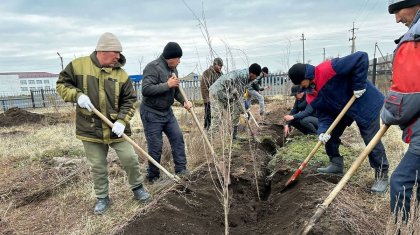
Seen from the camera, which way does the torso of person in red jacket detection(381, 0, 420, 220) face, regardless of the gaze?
to the viewer's left

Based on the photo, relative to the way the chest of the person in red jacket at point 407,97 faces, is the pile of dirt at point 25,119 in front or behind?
in front

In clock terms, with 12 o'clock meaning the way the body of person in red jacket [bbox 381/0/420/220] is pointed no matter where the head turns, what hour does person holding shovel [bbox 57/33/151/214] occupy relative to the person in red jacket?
The person holding shovel is roughly at 12 o'clock from the person in red jacket.

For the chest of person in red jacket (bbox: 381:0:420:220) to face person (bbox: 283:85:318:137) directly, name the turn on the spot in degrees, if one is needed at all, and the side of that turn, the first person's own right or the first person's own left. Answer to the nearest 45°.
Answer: approximately 45° to the first person's own right

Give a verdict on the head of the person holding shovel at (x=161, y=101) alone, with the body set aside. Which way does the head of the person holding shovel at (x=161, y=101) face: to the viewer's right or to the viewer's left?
to the viewer's right

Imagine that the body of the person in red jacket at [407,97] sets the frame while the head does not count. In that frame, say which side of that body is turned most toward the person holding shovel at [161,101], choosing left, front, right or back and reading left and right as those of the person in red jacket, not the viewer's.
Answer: front

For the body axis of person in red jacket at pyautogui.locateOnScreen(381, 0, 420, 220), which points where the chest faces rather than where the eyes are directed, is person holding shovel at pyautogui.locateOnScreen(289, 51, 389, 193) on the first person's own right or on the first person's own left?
on the first person's own right

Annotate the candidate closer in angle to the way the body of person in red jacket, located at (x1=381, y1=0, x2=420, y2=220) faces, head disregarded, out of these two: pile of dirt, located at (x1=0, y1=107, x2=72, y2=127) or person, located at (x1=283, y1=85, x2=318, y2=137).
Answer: the pile of dirt
